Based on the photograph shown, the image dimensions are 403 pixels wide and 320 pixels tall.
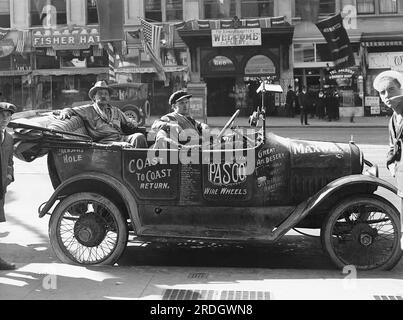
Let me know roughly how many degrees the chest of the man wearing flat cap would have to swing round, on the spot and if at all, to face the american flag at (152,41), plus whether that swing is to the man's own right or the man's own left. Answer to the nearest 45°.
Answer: approximately 135° to the man's own left

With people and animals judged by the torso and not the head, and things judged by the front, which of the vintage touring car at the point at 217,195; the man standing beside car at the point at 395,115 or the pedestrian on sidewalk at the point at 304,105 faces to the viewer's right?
the vintage touring car

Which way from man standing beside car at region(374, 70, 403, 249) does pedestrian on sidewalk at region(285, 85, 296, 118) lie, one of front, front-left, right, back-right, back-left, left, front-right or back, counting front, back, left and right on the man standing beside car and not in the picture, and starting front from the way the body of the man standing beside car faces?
back-right

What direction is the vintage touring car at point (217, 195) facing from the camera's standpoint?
to the viewer's right

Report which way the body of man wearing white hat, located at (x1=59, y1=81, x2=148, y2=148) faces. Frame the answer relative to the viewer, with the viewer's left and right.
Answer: facing the viewer and to the right of the viewer

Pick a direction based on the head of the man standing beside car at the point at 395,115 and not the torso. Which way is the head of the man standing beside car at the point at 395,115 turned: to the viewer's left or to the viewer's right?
to the viewer's left

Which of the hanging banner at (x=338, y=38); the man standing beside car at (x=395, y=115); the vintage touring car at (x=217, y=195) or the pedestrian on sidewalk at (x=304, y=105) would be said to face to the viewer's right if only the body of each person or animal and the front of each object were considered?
the vintage touring car

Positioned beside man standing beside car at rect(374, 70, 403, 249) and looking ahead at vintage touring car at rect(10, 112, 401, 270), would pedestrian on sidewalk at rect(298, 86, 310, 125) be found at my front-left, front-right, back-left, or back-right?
front-right

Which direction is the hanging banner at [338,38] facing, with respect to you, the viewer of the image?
facing the viewer

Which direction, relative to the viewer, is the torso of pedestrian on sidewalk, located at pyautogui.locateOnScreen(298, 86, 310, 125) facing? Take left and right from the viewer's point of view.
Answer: facing the viewer
